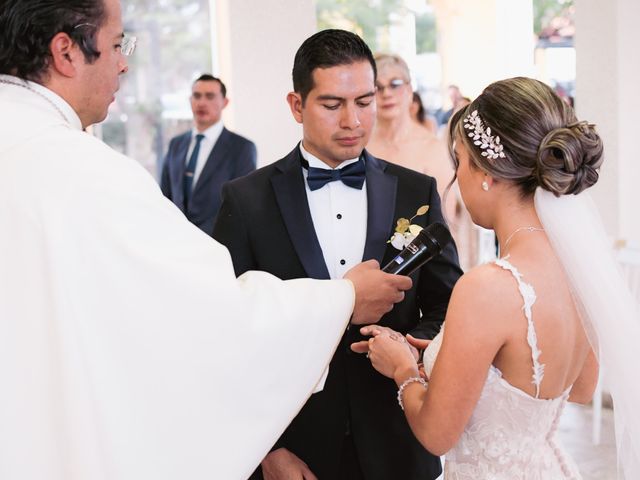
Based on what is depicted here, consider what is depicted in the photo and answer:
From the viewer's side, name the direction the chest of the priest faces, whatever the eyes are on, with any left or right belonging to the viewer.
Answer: facing away from the viewer and to the right of the viewer

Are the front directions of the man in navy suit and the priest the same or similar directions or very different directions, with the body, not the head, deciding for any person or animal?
very different directions

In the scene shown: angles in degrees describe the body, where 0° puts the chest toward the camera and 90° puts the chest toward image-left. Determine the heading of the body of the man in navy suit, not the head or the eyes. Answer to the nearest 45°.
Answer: approximately 45°

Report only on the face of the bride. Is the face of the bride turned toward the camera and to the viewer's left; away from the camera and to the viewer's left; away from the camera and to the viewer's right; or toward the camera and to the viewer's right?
away from the camera and to the viewer's left

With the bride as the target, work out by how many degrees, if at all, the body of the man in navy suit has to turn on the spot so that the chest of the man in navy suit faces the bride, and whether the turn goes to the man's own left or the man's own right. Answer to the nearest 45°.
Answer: approximately 45° to the man's own left

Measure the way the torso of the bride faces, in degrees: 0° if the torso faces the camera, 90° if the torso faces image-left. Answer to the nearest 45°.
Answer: approximately 135°

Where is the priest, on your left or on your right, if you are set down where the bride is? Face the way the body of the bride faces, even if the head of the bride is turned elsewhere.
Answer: on your left

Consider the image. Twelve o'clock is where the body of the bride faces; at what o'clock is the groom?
The groom is roughly at 12 o'clock from the bride.

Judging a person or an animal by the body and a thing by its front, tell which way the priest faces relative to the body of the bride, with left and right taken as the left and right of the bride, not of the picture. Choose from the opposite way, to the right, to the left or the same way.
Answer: to the right

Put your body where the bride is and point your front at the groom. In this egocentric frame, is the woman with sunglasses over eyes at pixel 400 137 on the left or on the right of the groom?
right

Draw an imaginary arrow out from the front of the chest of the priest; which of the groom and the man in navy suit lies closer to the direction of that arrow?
the groom

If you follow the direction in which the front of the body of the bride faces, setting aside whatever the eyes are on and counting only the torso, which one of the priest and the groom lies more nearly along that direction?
the groom

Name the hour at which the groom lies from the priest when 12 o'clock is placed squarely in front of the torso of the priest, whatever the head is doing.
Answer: The groom is roughly at 12 o'clock from the priest.
